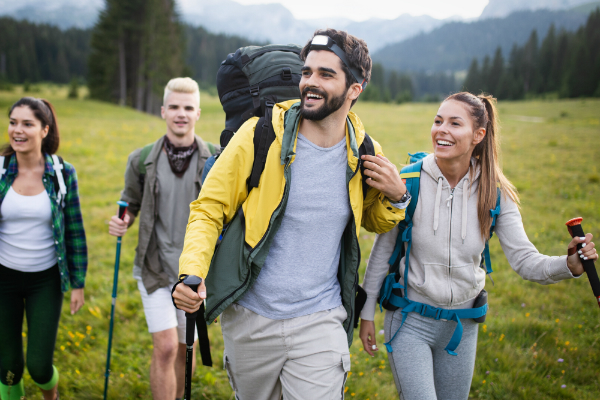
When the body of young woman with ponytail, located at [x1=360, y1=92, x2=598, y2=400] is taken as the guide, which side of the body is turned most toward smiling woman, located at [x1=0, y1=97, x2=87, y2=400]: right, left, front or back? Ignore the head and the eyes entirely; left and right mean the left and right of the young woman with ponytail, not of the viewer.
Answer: right

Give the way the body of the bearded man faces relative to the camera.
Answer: toward the camera

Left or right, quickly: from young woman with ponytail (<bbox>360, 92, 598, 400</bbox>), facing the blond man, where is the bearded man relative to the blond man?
left

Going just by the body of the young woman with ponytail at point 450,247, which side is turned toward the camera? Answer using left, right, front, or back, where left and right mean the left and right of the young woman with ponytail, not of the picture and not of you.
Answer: front

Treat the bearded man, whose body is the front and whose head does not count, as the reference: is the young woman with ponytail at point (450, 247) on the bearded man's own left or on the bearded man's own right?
on the bearded man's own left

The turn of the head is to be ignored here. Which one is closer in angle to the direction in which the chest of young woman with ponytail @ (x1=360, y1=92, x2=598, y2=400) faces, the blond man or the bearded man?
the bearded man

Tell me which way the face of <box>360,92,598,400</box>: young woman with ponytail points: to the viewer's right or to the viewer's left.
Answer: to the viewer's left

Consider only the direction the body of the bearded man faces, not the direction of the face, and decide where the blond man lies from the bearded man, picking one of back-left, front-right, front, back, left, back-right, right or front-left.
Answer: back-right

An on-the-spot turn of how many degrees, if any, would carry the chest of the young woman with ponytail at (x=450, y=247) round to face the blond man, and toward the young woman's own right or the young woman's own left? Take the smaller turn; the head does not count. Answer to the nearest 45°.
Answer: approximately 90° to the young woman's own right

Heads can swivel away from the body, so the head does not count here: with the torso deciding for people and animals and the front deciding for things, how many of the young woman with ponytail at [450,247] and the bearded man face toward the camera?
2
